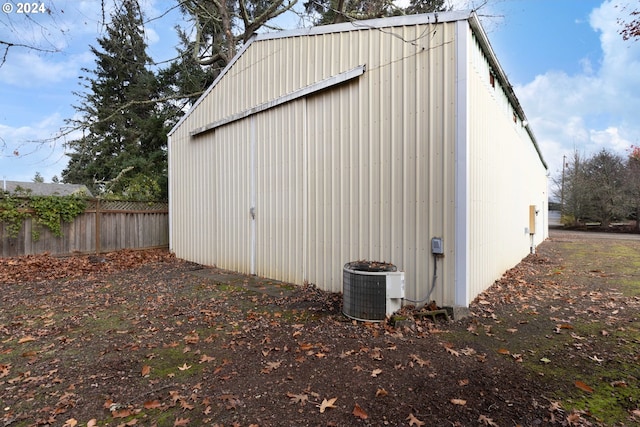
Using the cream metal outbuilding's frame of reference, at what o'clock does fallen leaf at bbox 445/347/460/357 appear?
The fallen leaf is roughly at 10 o'clock from the cream metal outbuilding.

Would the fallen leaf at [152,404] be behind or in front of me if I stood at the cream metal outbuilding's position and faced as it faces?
in front

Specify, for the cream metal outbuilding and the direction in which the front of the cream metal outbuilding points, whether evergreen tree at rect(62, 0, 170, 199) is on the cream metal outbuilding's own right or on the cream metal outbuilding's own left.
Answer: on the cream metal outbuilding's own right

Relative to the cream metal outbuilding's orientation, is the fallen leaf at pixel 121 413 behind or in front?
in front

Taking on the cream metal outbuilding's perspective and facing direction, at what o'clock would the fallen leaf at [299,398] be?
The fallen leaf is roughly at 11 o'clock from the cream metal outbuilding.

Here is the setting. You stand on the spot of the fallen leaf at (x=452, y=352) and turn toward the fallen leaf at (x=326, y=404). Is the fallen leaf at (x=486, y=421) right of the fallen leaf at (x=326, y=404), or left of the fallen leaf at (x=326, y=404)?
left

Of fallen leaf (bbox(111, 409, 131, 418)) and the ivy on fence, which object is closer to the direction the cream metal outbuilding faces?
the fallen leaf

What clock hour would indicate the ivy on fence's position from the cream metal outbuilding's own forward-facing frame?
The ivy on fence is roughly at 2 o'clock from the cream metal outbuilding.

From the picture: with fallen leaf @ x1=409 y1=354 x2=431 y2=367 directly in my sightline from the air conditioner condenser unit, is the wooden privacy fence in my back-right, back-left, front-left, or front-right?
back-right

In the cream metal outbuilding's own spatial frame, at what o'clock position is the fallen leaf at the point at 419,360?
The fallen leaf is roughly at 10 o'clock from the cream metal outbuilding.

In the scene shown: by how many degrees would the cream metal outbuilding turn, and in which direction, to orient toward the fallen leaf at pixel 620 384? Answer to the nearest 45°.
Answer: approximately 90° to its left

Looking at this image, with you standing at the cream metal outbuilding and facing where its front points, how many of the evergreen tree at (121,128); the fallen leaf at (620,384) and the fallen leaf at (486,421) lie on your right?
1

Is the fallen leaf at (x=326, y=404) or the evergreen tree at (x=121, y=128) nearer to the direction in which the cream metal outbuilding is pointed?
the fallen leaf

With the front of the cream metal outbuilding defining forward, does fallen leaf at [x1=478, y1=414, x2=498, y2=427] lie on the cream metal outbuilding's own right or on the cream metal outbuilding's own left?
on the cream metal outbuilding's own left

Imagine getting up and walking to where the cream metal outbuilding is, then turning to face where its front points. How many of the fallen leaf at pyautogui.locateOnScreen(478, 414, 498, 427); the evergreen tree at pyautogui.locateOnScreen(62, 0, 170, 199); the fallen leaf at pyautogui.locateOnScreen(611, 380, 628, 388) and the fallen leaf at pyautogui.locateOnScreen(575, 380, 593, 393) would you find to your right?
1
